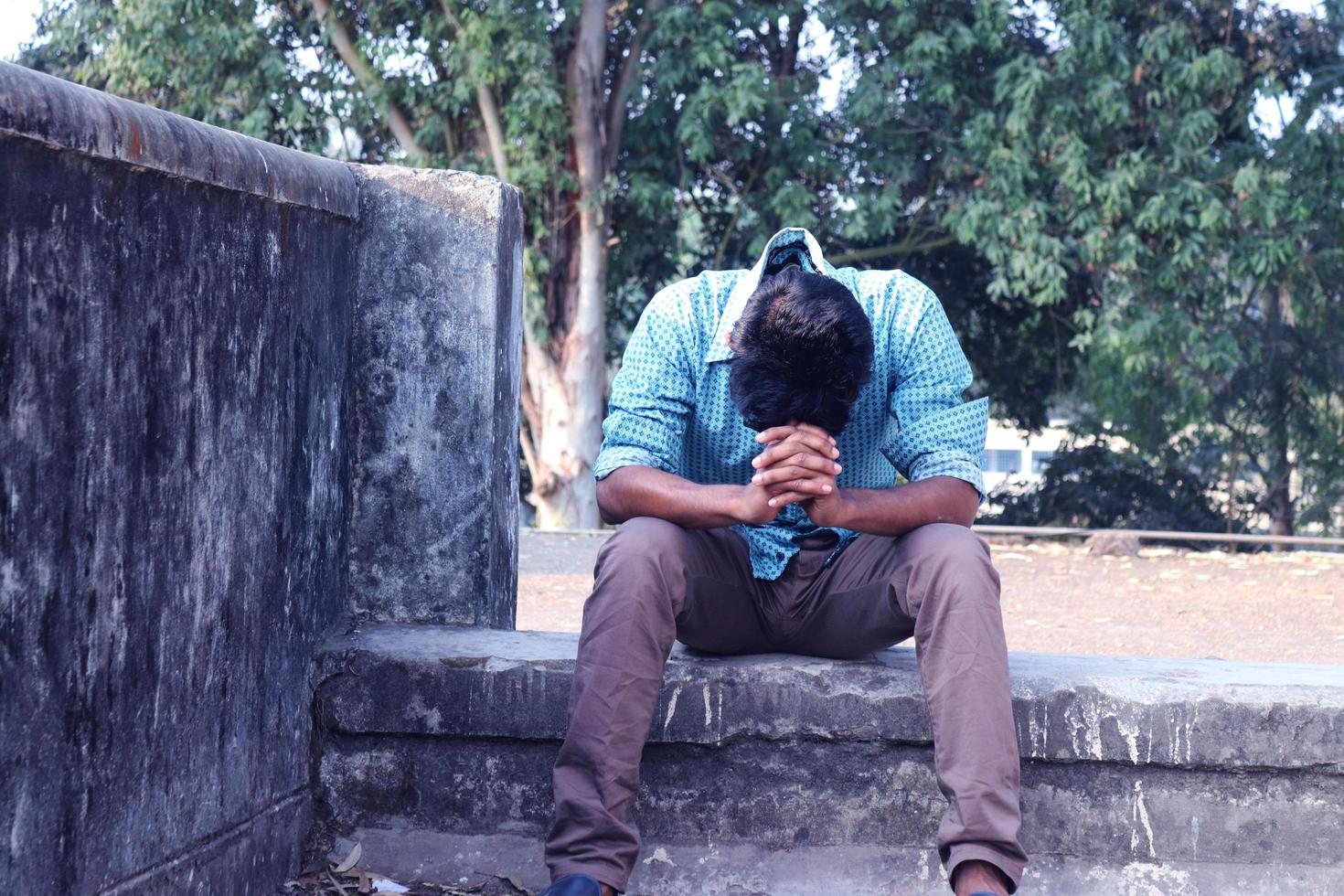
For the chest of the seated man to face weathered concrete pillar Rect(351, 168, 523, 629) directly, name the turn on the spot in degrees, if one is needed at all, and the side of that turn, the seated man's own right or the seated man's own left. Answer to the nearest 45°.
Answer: approximately 135° to the seated man's own right

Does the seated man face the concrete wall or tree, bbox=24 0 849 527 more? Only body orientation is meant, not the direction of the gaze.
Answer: the concrete wall

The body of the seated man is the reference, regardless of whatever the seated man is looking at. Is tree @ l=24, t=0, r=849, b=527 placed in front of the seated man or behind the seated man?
behind

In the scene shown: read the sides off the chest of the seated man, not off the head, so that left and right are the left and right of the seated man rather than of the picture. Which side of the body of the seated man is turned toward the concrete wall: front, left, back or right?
right

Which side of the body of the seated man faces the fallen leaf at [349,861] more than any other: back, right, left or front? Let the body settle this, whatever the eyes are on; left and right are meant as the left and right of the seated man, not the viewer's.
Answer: right

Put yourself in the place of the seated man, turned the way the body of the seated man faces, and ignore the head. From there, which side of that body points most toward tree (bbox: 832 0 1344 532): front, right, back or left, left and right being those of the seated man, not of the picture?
back

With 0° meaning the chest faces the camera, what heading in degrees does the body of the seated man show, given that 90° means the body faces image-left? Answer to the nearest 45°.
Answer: approximately 0°
